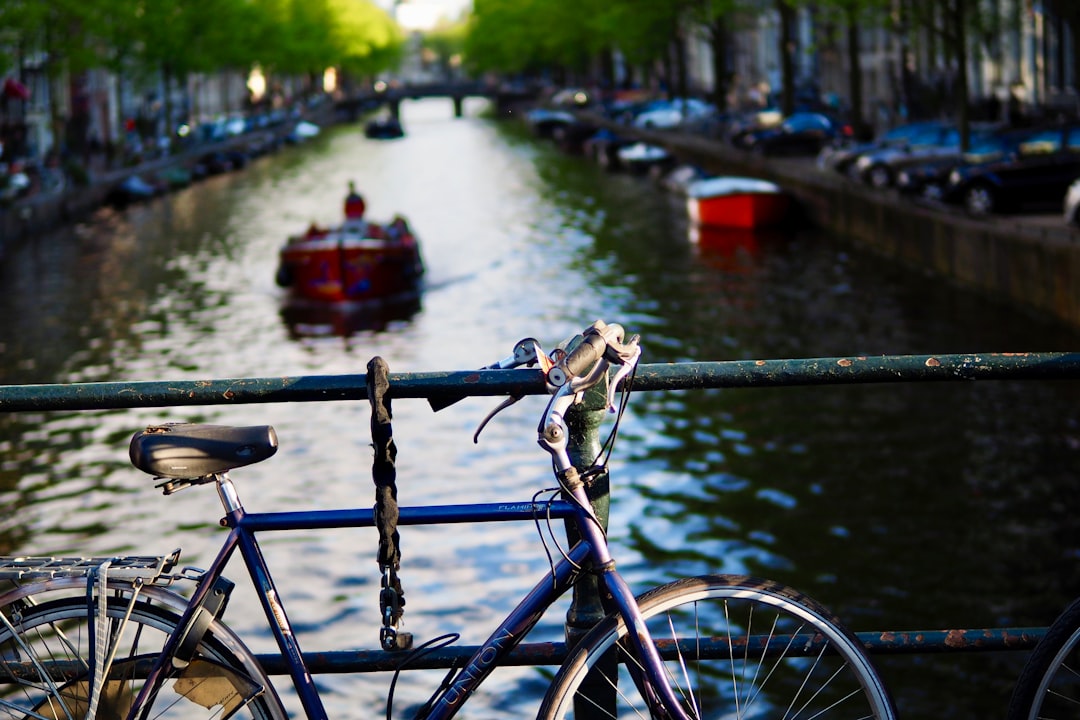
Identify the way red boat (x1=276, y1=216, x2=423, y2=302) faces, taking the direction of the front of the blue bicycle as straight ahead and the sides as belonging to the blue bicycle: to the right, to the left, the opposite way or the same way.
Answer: to the right

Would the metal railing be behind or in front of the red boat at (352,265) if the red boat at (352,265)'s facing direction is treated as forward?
in front

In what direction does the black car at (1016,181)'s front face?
to the viewer's left

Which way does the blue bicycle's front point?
to the viewer's right

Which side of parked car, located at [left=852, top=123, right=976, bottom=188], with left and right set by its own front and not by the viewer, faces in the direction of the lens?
left

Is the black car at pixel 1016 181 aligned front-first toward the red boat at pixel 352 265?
yes

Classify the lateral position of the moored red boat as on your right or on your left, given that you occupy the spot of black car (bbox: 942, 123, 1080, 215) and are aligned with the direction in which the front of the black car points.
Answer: on your right

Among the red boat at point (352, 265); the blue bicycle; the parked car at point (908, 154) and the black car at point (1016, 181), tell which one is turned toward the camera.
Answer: the red boat

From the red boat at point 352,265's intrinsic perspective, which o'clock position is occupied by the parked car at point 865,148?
The parked car is roughly at 8 o'clock from the red boat.

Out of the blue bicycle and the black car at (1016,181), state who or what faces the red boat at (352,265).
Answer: the black car
